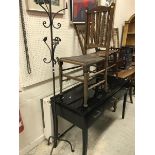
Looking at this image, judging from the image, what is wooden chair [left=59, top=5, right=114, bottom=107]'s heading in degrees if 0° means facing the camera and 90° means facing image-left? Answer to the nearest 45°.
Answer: approximately 45°

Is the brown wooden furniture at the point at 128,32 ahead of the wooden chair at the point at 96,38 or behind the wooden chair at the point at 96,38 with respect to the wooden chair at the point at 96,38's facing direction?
behind
